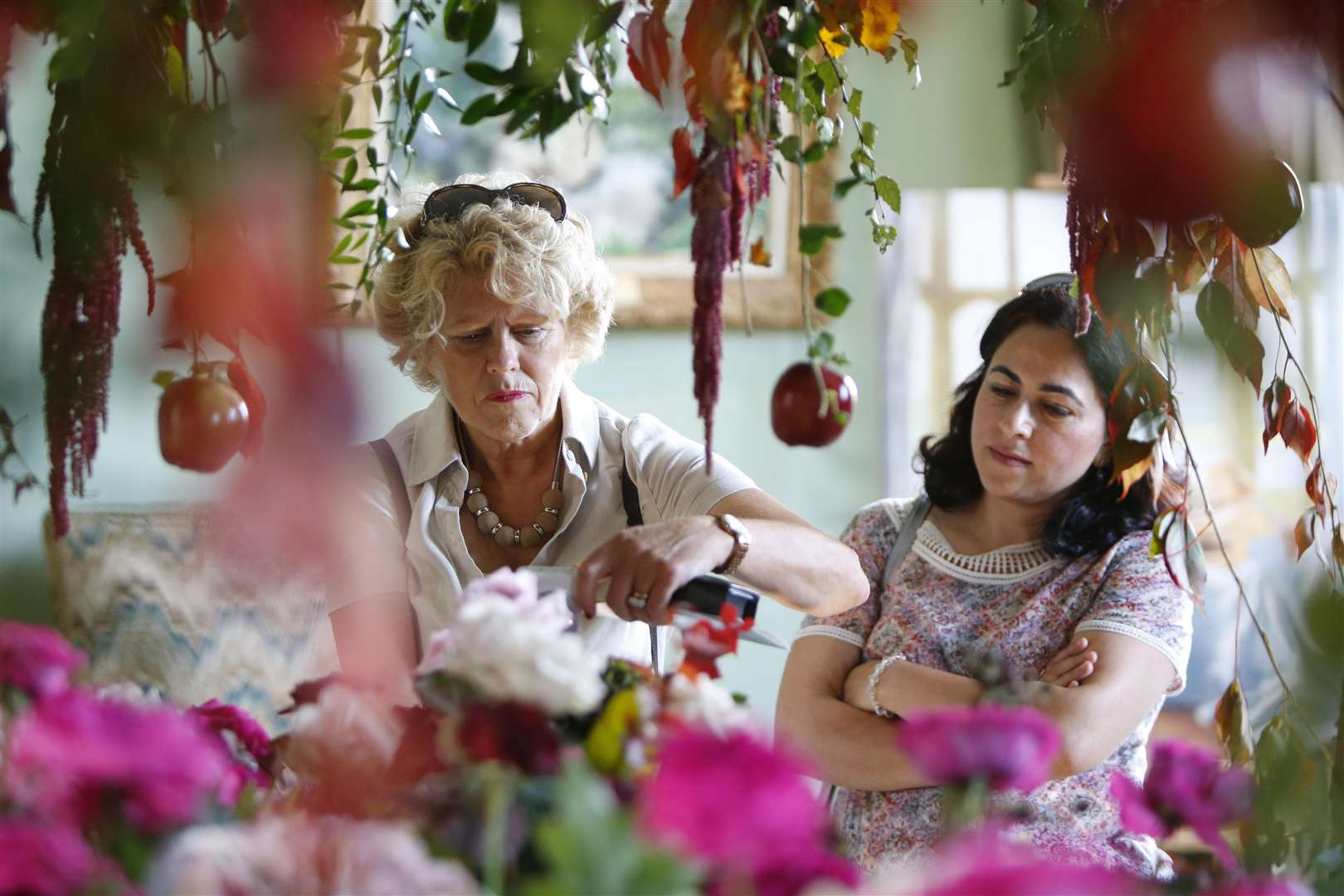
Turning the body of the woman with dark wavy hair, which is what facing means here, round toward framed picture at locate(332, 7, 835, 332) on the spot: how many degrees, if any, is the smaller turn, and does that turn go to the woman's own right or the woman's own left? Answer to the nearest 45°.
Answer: approximately 135° to the woman's own right

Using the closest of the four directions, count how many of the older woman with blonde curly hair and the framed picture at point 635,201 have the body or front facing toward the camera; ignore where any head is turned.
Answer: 2

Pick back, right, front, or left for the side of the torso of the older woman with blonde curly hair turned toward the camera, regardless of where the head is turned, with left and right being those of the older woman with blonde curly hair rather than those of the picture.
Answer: front

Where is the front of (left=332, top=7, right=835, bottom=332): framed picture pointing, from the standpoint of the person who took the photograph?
facing the viewer

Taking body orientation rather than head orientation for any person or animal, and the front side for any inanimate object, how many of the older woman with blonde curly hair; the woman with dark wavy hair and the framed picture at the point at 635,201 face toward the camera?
3

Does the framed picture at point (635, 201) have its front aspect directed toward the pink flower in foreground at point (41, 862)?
yes

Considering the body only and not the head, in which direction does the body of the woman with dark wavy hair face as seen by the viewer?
toward the camera

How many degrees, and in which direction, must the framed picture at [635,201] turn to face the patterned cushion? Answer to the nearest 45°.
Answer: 0° — it already faces it

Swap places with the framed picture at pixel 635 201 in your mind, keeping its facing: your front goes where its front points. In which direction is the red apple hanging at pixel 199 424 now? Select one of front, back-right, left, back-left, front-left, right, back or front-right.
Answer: front
